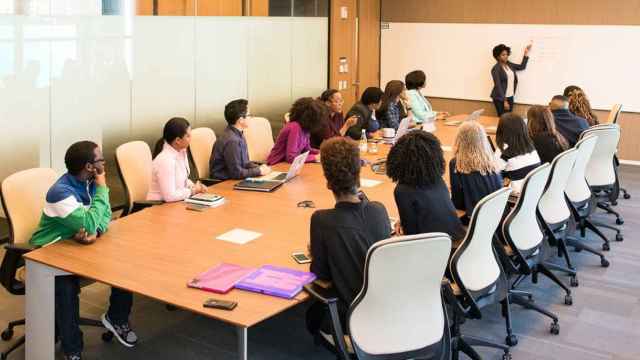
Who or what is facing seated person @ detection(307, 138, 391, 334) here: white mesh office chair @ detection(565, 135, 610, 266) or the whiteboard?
the whiteboard

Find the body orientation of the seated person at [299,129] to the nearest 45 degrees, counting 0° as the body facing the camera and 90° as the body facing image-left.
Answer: approximately 270°

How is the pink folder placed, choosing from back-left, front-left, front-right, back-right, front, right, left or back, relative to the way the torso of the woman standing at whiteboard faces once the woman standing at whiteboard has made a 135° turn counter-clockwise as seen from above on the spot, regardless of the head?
back

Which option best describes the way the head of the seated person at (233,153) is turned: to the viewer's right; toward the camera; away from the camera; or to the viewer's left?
to the viewer's right

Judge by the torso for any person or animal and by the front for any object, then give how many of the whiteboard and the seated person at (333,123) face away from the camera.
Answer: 0

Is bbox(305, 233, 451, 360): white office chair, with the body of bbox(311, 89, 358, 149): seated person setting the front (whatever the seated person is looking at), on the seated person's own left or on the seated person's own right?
on the seated person's own right

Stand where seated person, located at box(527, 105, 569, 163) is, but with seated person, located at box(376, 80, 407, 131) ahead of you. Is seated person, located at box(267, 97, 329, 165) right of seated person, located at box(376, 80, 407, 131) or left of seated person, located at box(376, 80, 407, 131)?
left

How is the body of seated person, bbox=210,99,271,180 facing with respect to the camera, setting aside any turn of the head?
to the viewer's right

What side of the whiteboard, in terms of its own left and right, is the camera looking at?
front

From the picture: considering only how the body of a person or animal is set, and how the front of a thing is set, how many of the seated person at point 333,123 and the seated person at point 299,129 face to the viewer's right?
2

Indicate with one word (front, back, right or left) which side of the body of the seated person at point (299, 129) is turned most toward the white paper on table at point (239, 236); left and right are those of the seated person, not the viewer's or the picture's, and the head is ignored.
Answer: right

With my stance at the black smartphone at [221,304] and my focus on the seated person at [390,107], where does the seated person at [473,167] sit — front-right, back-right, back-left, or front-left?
front-right

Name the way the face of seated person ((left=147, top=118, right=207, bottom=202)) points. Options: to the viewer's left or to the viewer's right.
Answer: to the viewer's right

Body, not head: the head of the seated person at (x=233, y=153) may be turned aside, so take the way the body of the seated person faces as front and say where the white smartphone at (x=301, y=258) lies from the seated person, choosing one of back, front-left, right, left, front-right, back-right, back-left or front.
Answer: right

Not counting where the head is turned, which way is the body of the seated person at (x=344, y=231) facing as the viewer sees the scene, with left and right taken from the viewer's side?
facing away from the viewer
